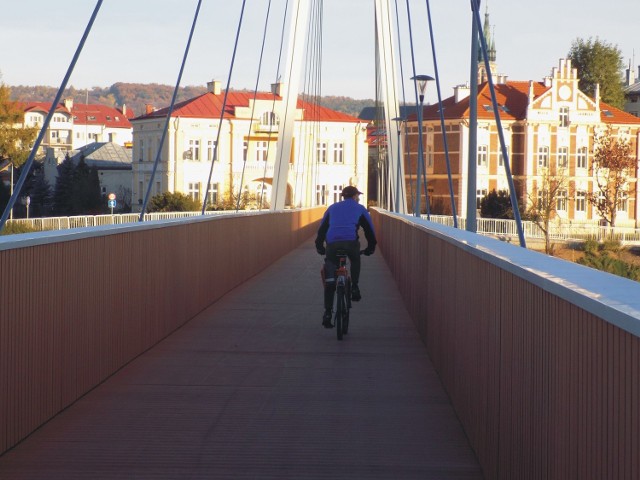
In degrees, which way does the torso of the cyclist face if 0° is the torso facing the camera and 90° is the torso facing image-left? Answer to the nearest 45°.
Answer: approximately 180°

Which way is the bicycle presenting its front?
away from the camera

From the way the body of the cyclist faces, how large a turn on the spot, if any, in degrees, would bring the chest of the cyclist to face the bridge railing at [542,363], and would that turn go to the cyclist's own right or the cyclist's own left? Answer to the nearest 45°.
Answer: approximately 180°
